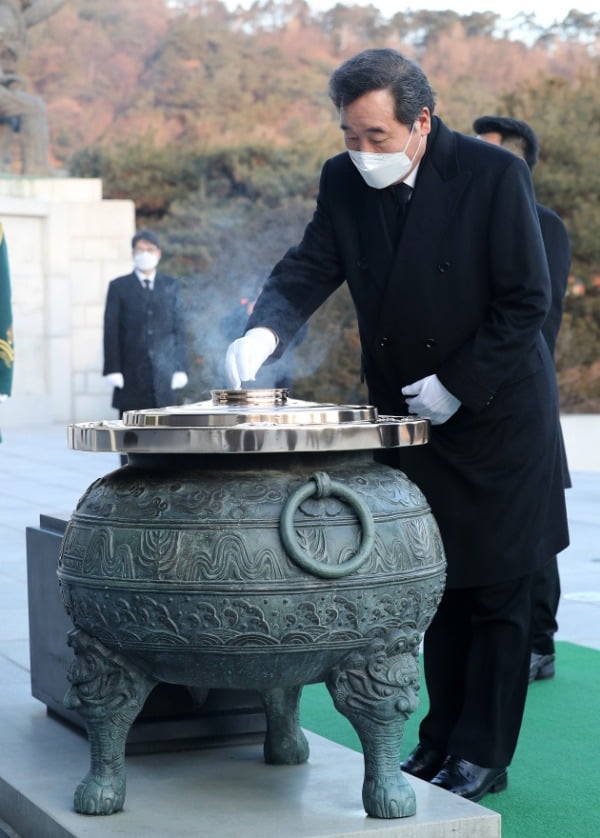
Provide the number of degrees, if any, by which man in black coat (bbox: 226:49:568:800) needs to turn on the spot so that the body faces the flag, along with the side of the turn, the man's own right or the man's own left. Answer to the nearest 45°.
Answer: approximately 90° to the man's own right

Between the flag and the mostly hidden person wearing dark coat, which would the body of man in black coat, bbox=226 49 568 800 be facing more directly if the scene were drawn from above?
the flag

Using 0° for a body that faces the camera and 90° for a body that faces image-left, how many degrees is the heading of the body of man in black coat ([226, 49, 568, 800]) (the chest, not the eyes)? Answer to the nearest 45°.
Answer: approximately 45°

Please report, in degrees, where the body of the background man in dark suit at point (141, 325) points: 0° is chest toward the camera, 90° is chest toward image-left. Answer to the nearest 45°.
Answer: approximately 0°
